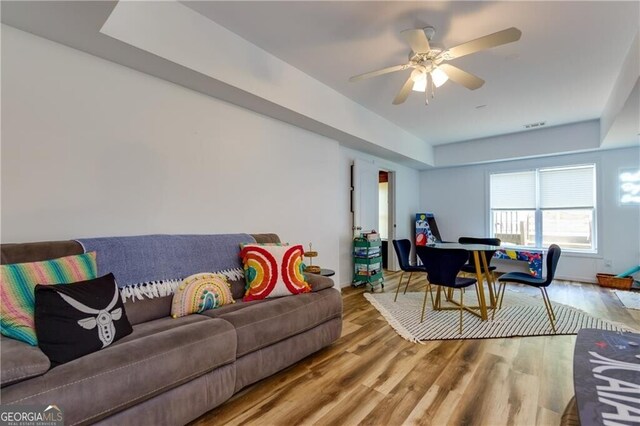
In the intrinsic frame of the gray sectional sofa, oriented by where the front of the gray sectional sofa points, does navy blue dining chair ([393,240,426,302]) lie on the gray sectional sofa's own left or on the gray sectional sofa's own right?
on the gray sectional sofa's own left

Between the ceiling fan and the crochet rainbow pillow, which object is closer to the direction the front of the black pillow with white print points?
the ceiling fan

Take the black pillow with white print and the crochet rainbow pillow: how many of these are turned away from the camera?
0

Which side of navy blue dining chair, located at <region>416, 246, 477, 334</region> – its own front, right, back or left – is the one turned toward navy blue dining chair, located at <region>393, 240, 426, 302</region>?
left

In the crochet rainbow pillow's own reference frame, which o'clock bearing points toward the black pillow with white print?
The black pillow with white print is roughly at 3 o'clock from the crochet rainbow pillow.

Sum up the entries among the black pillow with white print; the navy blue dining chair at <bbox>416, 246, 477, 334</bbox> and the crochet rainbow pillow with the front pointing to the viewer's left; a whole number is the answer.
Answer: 0

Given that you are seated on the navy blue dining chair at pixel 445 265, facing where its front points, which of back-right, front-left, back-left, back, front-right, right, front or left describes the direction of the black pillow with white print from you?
back

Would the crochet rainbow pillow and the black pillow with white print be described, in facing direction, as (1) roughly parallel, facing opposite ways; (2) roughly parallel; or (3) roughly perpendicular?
roughly parallel

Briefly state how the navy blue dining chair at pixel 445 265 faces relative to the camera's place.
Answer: facing away from the viewer and to the right of the viewer

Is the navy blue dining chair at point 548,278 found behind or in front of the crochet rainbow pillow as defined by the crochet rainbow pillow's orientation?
in front

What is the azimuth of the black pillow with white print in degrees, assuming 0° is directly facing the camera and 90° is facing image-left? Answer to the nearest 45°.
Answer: approximately 315°

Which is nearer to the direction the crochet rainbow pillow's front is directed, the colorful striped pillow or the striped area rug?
the striped area rug

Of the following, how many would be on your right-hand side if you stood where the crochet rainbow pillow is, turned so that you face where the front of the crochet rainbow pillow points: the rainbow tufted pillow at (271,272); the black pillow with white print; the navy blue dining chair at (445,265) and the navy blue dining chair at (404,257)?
1

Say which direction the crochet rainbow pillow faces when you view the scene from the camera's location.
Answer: facing the viewer and to the right of the viewer

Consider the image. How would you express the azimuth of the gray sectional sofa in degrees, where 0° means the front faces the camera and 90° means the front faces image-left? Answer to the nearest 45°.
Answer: approximately 315°

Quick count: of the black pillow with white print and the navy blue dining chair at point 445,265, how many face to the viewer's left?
0

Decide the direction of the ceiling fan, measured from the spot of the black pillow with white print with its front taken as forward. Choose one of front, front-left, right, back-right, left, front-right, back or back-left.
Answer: front-left
